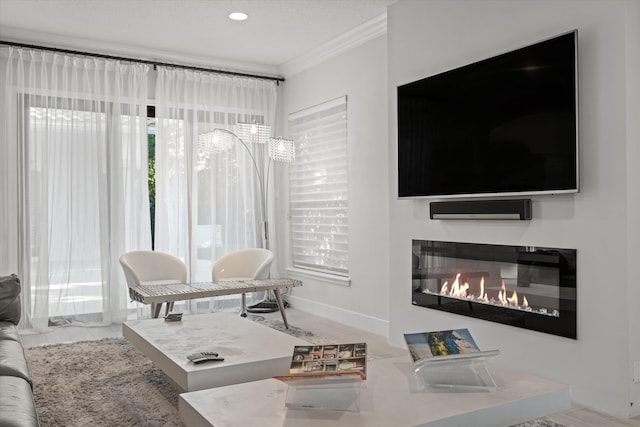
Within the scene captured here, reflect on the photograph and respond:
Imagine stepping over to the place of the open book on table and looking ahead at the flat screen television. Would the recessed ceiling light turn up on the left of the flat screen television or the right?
left

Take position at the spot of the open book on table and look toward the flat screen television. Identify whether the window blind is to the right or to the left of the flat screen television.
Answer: left

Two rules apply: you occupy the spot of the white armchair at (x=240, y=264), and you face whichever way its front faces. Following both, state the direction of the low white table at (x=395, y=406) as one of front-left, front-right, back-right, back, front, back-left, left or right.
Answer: front-left

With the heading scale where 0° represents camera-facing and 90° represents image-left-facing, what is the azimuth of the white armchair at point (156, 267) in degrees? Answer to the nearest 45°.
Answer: approximately 315°

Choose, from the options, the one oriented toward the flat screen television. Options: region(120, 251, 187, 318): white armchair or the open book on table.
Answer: the white armchair

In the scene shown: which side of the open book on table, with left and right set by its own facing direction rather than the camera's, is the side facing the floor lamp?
back

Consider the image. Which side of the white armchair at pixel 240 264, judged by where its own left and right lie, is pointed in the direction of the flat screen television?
left

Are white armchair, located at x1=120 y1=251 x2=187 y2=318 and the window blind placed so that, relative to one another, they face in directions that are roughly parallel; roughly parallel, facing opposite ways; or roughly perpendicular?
roughly perpendicular

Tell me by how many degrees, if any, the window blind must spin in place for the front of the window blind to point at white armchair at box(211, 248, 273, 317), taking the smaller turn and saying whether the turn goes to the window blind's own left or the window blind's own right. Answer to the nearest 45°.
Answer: approximately 45° to the window blind's own right

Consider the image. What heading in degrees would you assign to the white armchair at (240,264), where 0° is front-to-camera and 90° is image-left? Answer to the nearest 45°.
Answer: approximately 45°
